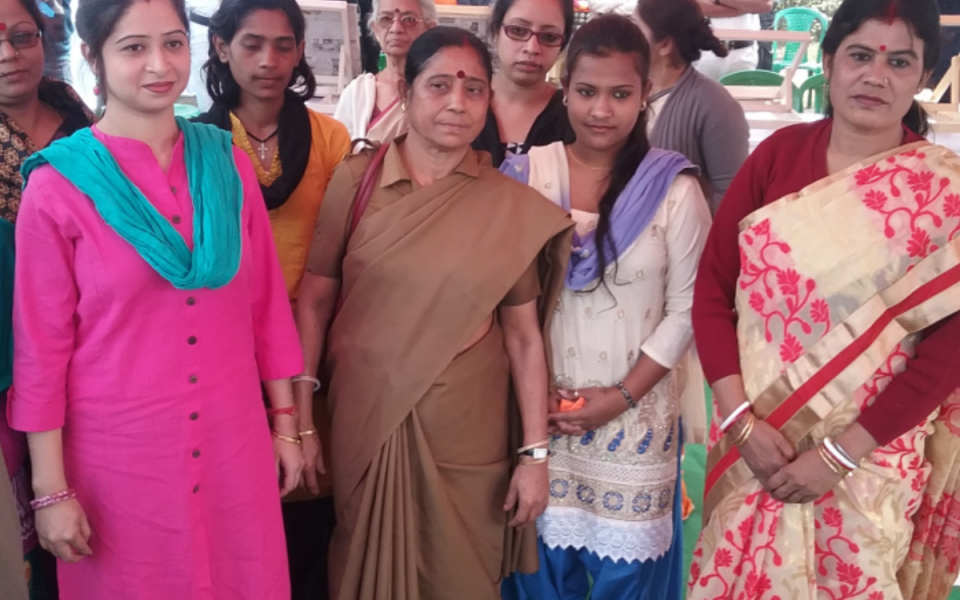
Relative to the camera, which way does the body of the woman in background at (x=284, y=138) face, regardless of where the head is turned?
toward the camera

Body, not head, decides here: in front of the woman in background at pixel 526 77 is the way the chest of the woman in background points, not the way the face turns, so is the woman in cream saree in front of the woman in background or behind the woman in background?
in front

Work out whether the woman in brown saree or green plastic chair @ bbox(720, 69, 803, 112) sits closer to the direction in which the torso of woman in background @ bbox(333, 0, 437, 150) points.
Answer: the woman in brown saree

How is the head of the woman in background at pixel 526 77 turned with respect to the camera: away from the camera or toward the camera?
toward the camera

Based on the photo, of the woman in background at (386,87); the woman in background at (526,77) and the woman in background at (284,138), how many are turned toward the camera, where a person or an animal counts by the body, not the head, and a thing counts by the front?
3

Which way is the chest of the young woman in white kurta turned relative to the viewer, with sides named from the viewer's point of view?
facing the viewer and to the left of the viewer

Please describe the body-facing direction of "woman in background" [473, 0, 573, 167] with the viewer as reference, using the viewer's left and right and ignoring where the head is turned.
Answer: facing the viewer

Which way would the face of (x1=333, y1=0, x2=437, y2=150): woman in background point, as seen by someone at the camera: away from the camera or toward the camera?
toward the camera

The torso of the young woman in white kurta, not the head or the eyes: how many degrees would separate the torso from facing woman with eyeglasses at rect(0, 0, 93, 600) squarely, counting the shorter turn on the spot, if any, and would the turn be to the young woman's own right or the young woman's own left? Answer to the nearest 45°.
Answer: approximately 45° to the young woman's own right

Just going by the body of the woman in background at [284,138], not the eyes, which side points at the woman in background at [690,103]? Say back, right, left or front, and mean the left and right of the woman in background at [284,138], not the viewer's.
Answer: left

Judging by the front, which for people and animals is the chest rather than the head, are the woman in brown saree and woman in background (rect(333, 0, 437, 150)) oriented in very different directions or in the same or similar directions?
same or similar directions

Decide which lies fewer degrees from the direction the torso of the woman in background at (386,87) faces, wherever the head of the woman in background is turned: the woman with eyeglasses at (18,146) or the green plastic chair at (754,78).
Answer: the woman with eyeglasses
